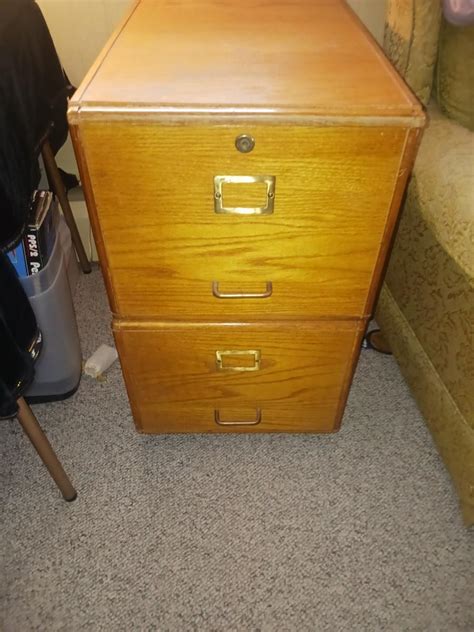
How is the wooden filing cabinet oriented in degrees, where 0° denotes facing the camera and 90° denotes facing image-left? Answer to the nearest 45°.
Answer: approximately 0°
